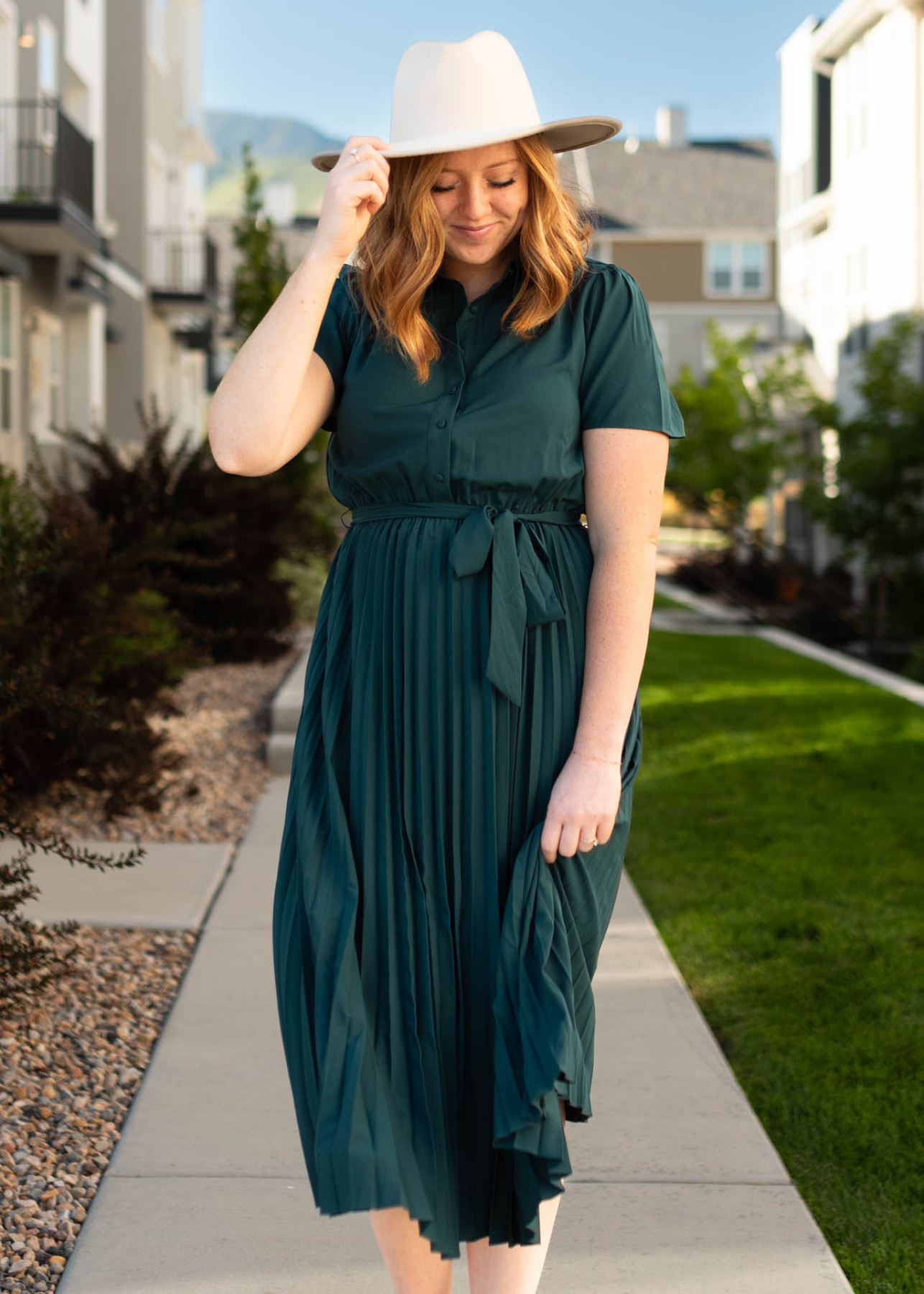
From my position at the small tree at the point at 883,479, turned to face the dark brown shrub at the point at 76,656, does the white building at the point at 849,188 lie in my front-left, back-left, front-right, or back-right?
back-right

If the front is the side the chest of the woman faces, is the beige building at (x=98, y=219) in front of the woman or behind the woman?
behind

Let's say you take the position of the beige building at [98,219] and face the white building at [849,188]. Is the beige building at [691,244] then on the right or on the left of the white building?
left

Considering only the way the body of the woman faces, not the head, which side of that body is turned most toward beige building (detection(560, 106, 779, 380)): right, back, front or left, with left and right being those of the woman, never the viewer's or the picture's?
back

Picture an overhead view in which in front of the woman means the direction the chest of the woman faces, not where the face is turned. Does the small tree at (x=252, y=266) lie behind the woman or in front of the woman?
behind

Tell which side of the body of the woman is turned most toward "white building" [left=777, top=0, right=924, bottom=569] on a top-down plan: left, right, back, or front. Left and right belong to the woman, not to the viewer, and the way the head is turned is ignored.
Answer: back

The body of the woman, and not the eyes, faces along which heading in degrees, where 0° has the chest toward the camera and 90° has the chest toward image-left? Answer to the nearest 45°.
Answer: approximately 0°

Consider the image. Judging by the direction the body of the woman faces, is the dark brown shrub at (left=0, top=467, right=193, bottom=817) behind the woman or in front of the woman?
behind
